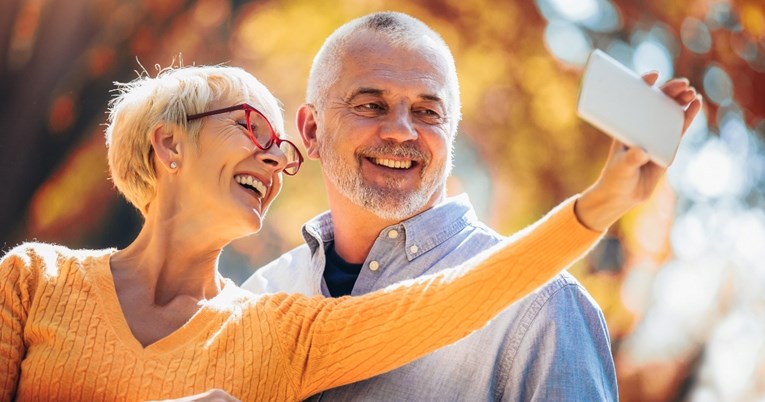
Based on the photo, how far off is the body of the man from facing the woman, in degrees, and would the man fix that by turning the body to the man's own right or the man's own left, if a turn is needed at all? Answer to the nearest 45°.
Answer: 0° — they already face them

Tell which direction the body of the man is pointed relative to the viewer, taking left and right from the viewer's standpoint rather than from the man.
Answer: facing the viewer and to the left of the viewer

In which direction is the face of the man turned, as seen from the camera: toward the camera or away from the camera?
toward the camera
